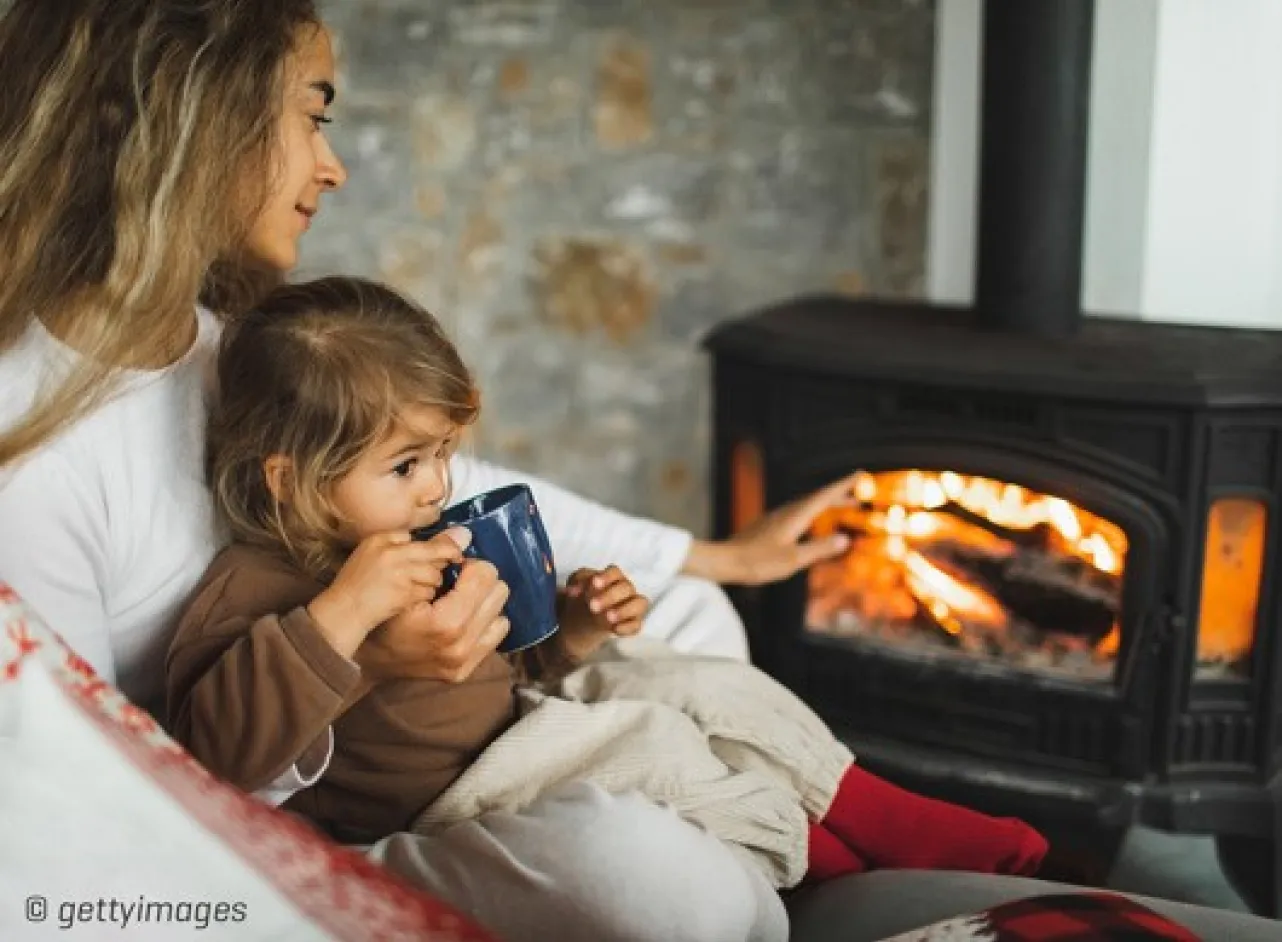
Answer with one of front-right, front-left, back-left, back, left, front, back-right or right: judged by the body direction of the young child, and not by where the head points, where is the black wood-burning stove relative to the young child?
front-left

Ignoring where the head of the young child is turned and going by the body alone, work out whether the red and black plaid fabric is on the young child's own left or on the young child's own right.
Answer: on the young child's own right

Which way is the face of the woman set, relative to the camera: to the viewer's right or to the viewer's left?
to the viewer's right

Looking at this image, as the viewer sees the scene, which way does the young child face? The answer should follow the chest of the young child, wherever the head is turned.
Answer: to the viewer's right

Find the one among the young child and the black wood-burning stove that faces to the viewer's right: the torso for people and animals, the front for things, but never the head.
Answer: the young child

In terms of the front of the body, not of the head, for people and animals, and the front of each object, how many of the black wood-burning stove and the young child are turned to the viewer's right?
1

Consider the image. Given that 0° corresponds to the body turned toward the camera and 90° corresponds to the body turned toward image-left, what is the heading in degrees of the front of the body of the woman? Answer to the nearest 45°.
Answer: approximately 270°

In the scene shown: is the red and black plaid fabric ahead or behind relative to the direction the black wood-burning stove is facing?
ahead

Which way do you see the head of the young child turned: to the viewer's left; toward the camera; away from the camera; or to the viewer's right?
to the viewer's right

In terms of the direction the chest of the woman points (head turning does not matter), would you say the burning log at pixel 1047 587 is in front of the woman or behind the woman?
in front
